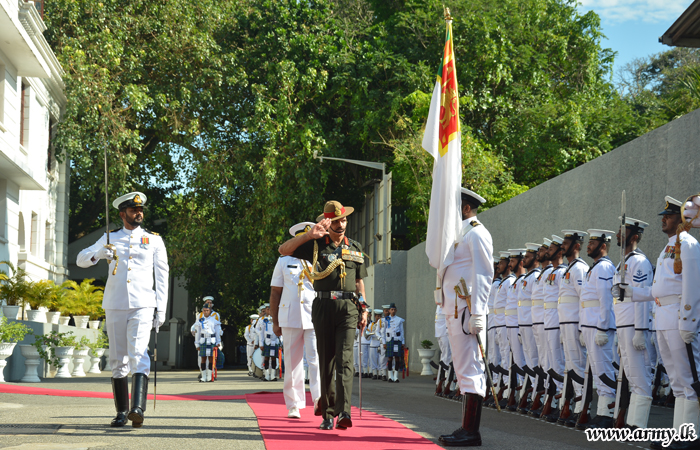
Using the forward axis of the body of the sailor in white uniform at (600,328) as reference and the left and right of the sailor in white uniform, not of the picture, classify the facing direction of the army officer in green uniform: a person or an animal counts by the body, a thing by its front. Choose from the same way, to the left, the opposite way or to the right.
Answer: to the left

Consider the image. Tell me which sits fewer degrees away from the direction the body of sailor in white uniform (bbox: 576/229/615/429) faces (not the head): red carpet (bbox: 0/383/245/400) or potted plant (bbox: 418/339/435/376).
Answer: the red carpet

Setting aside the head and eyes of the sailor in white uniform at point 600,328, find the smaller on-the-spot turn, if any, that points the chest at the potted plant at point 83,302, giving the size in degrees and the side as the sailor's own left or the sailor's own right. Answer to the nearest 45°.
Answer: approximately 45° to the sailor's own right

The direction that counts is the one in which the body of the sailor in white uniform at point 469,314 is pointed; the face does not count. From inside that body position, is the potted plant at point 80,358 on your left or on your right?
on your right

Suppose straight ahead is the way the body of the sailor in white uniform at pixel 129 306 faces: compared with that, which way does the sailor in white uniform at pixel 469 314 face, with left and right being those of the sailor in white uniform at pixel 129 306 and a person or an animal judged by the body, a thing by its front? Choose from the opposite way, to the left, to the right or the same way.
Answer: to the right

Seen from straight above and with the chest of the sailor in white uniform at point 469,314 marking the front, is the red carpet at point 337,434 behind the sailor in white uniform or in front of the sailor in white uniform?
in front

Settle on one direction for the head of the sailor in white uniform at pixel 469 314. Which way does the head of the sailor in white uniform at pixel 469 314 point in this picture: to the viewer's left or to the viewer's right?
to the viewer's left

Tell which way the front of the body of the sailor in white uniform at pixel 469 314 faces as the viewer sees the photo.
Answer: to the viewer's left

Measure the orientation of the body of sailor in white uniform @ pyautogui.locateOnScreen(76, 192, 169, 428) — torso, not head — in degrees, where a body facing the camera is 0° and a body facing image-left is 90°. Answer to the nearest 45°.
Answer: approximately 0°

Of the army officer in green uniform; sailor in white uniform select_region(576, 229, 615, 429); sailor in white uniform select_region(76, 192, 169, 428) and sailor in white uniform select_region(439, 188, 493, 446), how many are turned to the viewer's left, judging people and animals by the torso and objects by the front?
2
